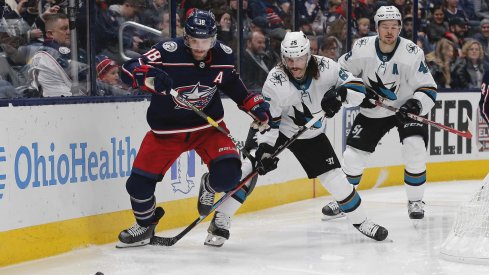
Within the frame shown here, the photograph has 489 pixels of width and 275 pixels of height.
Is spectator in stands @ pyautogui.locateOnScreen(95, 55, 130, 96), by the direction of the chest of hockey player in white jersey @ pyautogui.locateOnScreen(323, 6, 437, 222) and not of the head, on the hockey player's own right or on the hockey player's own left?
on the hockey player's own right

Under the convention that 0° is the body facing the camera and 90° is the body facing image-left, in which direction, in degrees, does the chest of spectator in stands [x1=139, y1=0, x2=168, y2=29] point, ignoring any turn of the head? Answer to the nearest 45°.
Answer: approximately 315°

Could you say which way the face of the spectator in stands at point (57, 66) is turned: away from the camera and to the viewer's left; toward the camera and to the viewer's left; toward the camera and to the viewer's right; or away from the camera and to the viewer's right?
toward the camera and to the viewer's right

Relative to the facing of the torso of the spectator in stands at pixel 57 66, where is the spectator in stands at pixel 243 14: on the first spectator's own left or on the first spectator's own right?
on the first spectator's own left

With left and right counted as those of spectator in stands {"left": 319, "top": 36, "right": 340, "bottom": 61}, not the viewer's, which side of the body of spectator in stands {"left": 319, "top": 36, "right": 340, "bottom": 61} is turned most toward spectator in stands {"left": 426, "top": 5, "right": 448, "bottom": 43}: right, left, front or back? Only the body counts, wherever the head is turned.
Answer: left

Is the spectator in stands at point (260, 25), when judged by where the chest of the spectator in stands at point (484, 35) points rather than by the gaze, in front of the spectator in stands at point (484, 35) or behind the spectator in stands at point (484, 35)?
in front
